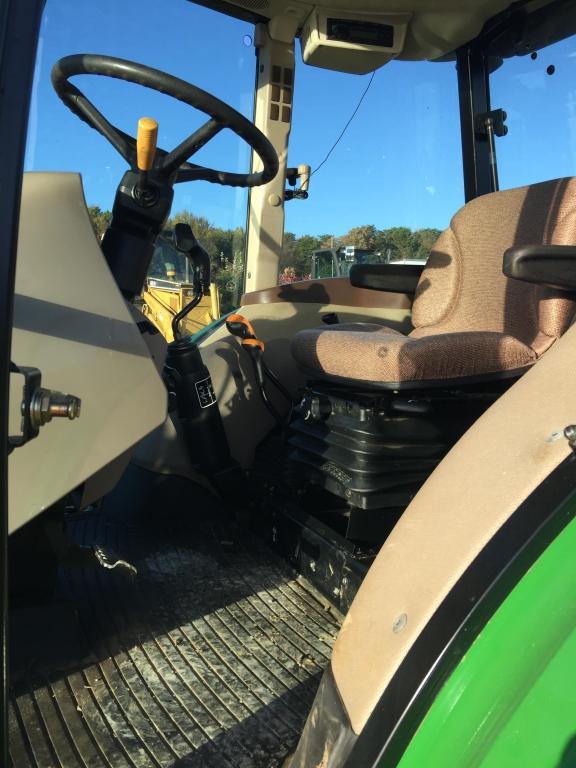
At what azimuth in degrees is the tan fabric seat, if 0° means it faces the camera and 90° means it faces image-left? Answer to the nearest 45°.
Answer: approximately 45°
